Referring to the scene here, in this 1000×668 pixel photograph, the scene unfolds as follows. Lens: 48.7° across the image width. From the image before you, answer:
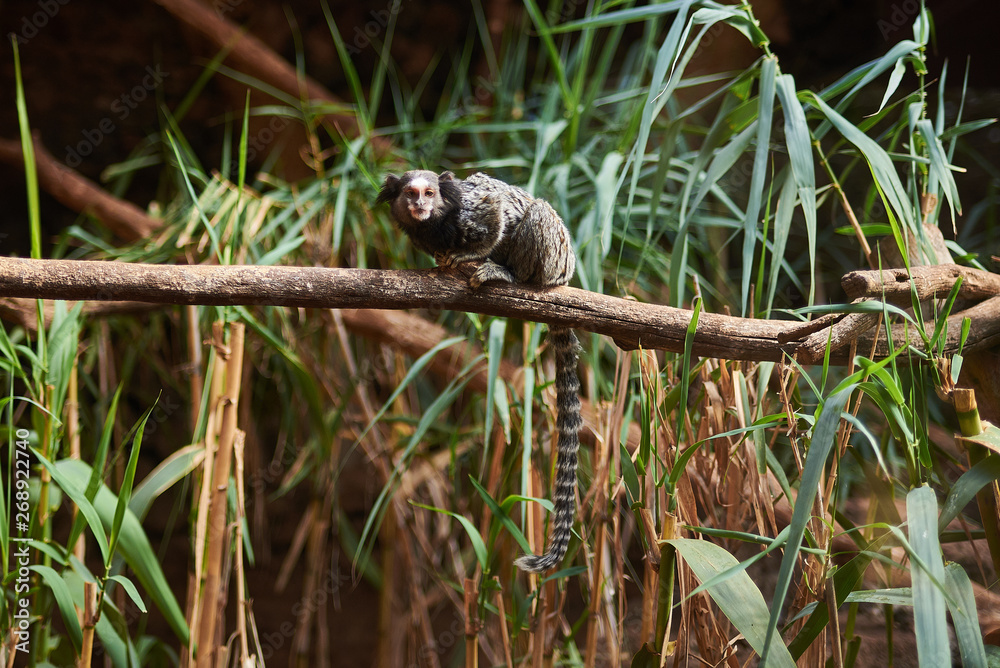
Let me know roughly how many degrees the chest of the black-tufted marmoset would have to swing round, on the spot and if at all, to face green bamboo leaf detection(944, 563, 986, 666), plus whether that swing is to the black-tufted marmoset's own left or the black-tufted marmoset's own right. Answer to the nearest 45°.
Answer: approximately 135° to the black-tufted marmoset's own left

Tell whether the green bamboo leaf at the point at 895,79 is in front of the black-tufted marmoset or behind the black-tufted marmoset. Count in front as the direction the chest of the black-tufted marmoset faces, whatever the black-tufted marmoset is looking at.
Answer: behind

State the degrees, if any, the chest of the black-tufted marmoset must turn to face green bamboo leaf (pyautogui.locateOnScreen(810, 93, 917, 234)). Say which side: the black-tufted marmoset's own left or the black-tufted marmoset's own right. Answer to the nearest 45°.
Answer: approximately 135° to the black-tufted marmoset's own left

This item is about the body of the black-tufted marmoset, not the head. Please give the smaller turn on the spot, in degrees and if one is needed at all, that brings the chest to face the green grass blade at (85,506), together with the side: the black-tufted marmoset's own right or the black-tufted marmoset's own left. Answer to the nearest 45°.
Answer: approximately 45° to the black-tufted marmoset's own left

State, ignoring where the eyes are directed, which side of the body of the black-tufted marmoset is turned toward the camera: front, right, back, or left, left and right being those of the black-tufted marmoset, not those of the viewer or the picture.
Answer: left

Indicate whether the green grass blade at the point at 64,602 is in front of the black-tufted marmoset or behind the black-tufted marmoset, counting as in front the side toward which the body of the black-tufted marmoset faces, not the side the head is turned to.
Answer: in front

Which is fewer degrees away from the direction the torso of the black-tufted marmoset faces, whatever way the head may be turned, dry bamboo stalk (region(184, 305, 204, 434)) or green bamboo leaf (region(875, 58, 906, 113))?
the dry bamboo stalk
